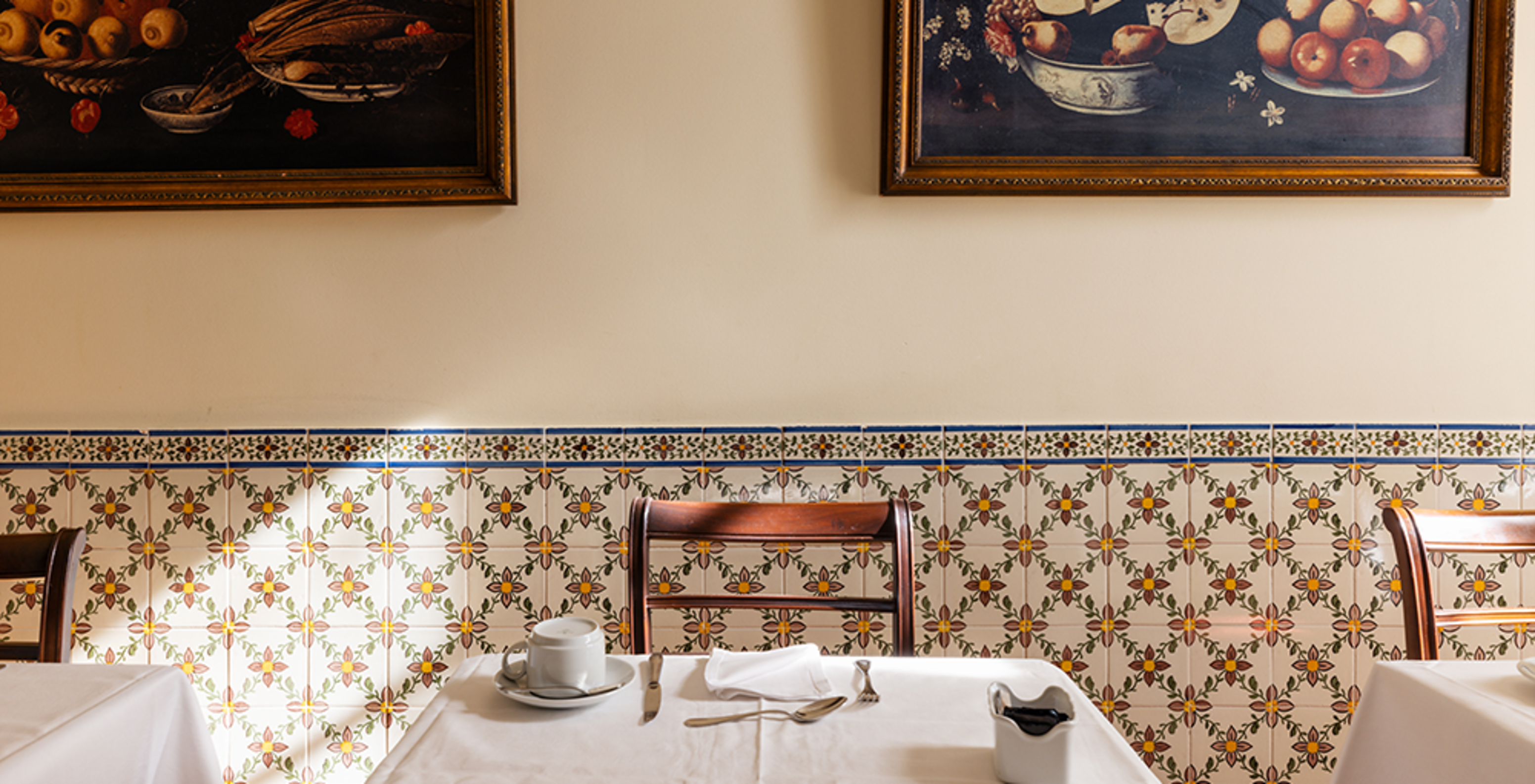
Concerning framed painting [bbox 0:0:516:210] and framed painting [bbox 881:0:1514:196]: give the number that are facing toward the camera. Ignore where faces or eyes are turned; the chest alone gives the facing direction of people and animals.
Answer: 2

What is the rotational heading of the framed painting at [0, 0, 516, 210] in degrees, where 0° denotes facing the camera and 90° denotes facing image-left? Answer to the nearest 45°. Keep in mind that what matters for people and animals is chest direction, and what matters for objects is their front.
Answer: approximately 0°

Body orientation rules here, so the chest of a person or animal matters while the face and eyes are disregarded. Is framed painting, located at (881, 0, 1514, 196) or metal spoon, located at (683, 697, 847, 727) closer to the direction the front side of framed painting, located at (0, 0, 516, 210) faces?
the metal spoon

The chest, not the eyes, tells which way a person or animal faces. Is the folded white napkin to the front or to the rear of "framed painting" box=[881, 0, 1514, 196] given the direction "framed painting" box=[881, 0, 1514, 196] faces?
to the front

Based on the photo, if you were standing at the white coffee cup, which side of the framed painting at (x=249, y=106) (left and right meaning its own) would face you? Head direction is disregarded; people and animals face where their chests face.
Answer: front

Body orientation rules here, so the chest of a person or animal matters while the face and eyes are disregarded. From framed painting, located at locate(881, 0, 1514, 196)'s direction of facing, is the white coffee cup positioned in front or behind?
in front

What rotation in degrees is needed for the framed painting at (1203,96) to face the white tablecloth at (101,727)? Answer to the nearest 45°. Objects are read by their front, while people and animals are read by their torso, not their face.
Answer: approximately 45° to its right

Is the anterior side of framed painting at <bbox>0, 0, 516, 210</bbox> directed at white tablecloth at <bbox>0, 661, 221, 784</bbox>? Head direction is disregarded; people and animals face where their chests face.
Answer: yes

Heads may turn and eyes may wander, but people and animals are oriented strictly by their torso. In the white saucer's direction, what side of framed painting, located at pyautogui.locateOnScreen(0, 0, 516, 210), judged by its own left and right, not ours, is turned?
front
